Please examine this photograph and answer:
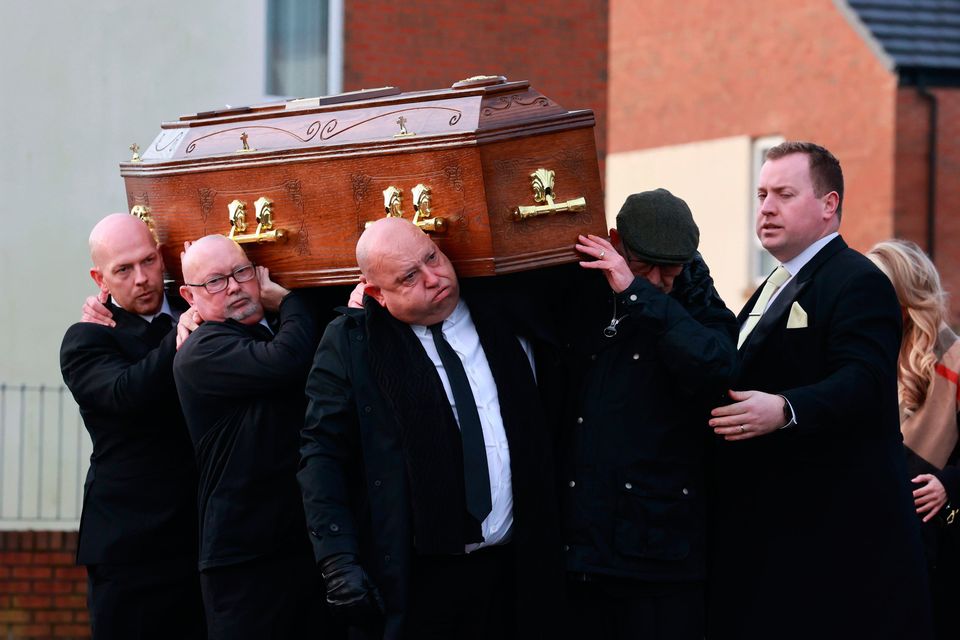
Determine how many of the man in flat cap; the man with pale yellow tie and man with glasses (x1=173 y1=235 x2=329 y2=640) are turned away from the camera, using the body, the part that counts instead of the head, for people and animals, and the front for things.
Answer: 0

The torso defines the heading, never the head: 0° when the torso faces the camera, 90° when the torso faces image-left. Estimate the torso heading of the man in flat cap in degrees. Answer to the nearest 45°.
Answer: approximately 45°

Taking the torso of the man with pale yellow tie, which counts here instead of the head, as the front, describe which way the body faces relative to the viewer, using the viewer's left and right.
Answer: facing the viewer and to the left of the viewer

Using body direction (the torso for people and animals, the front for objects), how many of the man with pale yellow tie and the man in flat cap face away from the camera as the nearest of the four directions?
0

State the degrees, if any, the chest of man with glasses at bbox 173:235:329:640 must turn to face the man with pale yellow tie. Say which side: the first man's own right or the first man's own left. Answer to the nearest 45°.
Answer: approximately 45° to the first man's own left

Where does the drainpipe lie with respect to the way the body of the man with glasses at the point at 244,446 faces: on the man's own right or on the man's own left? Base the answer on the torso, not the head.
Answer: on the man's own left

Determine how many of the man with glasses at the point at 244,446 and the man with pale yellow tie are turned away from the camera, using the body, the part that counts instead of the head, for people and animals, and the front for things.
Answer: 0
